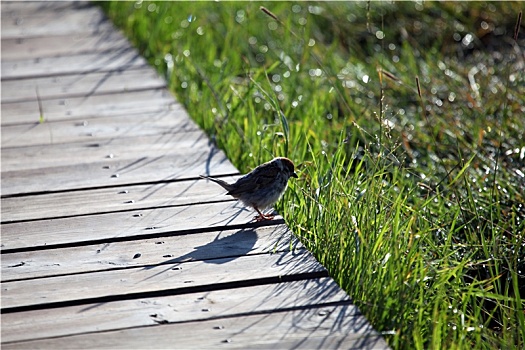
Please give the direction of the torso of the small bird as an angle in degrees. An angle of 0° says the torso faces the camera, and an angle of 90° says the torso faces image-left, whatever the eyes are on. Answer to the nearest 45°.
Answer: approximately 270°
